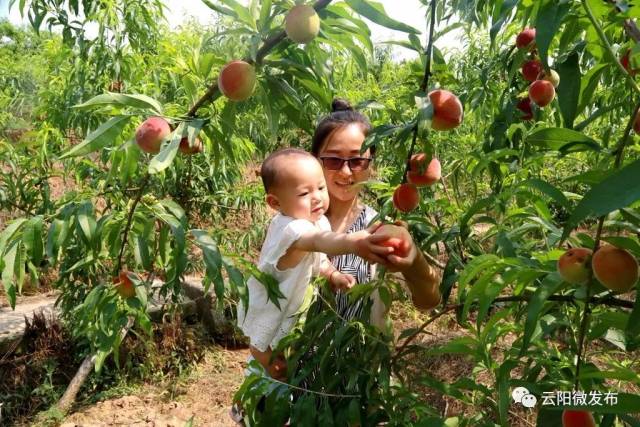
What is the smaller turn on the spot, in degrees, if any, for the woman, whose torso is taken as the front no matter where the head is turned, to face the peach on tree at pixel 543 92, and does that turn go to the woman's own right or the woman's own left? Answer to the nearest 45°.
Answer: approximately 45° to the woman's own left

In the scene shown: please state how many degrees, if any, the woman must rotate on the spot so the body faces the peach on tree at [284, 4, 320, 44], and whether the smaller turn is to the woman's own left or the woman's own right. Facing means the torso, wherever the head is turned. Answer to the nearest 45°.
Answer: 0° — they already face it

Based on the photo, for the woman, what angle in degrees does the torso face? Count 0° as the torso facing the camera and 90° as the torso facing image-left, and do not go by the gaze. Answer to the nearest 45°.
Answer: approximately 0°

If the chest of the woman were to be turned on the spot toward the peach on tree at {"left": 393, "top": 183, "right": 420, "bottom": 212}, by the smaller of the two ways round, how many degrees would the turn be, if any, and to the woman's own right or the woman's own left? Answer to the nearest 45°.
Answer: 0° — they already face it
